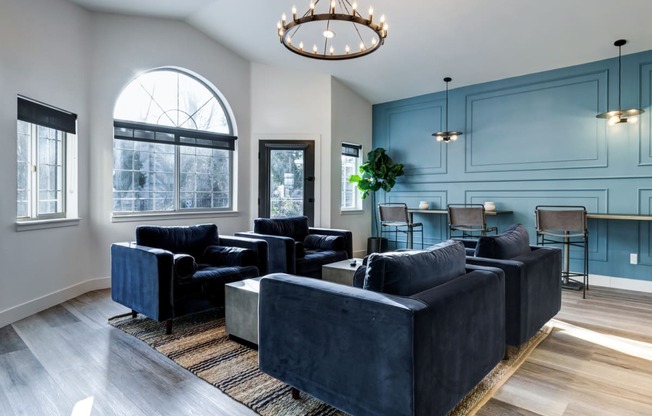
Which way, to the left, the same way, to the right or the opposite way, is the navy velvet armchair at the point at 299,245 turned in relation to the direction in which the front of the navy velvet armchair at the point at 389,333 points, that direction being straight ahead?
the opposite way

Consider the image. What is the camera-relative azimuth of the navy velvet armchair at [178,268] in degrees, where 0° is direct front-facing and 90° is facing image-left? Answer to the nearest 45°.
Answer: approximately 315°

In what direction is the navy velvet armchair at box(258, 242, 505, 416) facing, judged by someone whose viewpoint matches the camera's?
facing away from the viewer and to the left of the viewer

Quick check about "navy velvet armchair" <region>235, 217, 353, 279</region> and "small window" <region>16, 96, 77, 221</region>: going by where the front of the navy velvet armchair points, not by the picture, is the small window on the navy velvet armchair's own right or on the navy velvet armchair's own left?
on the navy velvet armchair's own right

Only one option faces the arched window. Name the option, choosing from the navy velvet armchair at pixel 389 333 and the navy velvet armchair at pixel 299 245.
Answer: the navy velvet armchair at pixel 389 333

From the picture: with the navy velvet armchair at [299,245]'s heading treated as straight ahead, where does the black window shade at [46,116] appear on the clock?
The black window shade is roughly at 4 o'clock from the navy velvet armchair.

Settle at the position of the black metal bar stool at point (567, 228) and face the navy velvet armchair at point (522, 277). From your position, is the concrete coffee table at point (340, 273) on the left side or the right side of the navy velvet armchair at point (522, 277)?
right

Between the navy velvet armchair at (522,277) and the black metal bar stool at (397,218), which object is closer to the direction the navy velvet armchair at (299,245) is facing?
the navy velvet armchair at (522,277)

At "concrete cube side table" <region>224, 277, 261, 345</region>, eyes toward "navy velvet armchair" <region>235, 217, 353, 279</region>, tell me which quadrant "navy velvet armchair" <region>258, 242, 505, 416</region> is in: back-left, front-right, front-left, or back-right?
back-right

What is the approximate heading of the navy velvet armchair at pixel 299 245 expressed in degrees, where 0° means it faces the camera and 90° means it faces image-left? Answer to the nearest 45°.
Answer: approximately 315°

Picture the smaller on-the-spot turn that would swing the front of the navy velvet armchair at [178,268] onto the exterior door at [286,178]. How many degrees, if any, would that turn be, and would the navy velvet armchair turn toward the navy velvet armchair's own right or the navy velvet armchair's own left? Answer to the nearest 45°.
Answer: approximately 90° to the navy velvet armchair's own left
